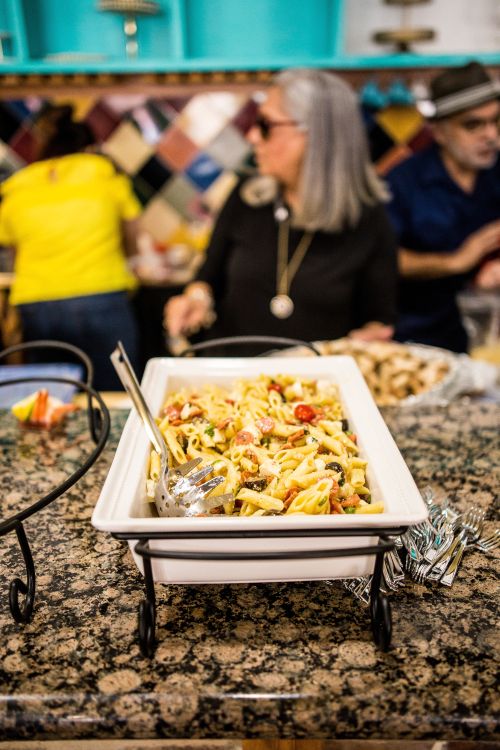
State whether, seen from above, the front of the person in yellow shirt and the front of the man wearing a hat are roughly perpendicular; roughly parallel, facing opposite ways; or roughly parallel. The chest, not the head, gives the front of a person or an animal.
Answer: roughly parallel, facing opposite ways

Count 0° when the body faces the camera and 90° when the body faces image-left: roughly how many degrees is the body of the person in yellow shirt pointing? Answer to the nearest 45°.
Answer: approximately 180°

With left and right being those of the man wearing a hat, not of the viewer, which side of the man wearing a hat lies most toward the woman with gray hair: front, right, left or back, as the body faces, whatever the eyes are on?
right

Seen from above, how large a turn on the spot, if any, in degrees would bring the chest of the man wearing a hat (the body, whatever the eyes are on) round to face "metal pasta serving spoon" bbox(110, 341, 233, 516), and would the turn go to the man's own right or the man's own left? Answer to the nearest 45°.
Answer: approximately 45° to the man's own right

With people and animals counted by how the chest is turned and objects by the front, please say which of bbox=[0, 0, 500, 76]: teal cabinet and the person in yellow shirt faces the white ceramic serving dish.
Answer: the teal cabinet

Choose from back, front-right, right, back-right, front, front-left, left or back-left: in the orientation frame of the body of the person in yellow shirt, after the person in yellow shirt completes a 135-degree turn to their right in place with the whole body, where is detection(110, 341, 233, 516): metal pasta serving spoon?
front-right

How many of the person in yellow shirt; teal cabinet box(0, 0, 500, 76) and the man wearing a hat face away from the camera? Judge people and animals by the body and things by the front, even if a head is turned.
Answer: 1

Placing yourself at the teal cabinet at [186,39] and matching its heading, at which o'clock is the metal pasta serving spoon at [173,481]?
The metal pasta serving spoon is roughly at 12 o'clock from the teal cabinet.

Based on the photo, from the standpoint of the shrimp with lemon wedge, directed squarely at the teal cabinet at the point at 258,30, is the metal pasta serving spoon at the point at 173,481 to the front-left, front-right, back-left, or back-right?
back-right

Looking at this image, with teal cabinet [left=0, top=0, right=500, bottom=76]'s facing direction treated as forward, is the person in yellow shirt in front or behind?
in front

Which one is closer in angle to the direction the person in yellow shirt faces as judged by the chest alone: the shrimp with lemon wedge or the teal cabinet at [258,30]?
the teal cabinet

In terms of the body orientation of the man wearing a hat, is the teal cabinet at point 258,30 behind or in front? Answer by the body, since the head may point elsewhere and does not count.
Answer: behind

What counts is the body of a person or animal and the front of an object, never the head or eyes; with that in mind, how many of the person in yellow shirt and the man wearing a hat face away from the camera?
1

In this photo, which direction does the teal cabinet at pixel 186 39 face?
toward the camera

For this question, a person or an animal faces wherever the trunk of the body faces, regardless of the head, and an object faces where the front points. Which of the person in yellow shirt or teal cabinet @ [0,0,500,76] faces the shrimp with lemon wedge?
the teal cabinet
